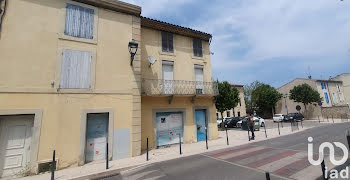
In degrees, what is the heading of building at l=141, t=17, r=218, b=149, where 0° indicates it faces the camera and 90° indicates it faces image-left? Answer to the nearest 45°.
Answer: approximately 315°
